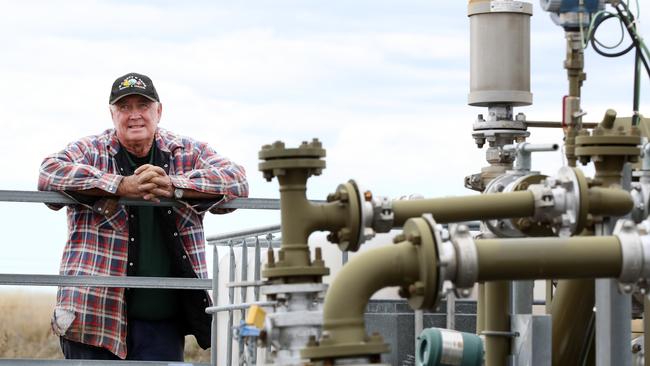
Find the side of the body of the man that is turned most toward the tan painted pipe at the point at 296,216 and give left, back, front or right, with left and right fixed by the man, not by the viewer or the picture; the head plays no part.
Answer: front

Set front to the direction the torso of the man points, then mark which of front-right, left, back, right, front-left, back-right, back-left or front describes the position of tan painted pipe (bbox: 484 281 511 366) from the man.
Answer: front-left

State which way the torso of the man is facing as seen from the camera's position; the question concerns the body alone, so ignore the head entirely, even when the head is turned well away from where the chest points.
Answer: toward the camera

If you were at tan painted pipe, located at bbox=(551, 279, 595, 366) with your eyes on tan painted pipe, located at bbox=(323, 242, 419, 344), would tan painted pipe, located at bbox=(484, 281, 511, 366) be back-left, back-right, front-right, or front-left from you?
front-right

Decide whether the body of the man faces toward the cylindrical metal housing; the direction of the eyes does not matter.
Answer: no

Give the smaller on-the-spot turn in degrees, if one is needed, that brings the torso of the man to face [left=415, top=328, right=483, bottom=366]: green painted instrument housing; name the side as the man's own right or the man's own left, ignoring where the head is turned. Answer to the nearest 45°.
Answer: approximately 45° to the man's own left

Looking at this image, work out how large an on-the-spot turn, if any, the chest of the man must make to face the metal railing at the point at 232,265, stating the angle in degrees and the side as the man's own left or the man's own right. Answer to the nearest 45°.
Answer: approximately 90° to the man's own left

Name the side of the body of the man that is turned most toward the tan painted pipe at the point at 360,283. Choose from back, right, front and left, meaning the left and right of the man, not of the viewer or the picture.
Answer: front

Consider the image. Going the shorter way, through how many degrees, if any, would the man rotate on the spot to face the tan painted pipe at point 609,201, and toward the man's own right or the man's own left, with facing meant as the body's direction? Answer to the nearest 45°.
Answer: approximately 45° to the man's own left

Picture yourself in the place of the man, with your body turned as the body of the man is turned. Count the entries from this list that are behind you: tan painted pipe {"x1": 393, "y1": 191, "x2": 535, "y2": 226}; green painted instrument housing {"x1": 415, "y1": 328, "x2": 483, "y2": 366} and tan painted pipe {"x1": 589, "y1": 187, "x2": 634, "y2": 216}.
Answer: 0
